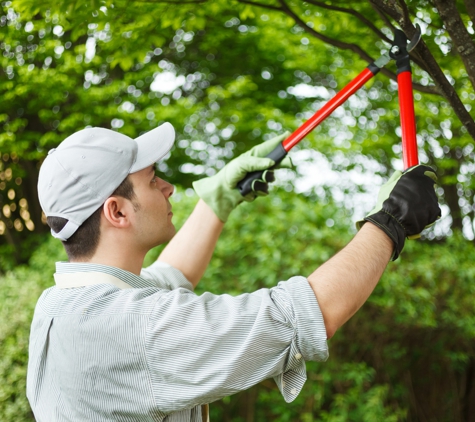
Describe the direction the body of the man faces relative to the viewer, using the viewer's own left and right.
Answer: facing away from the viewer and to the right of the viewer
